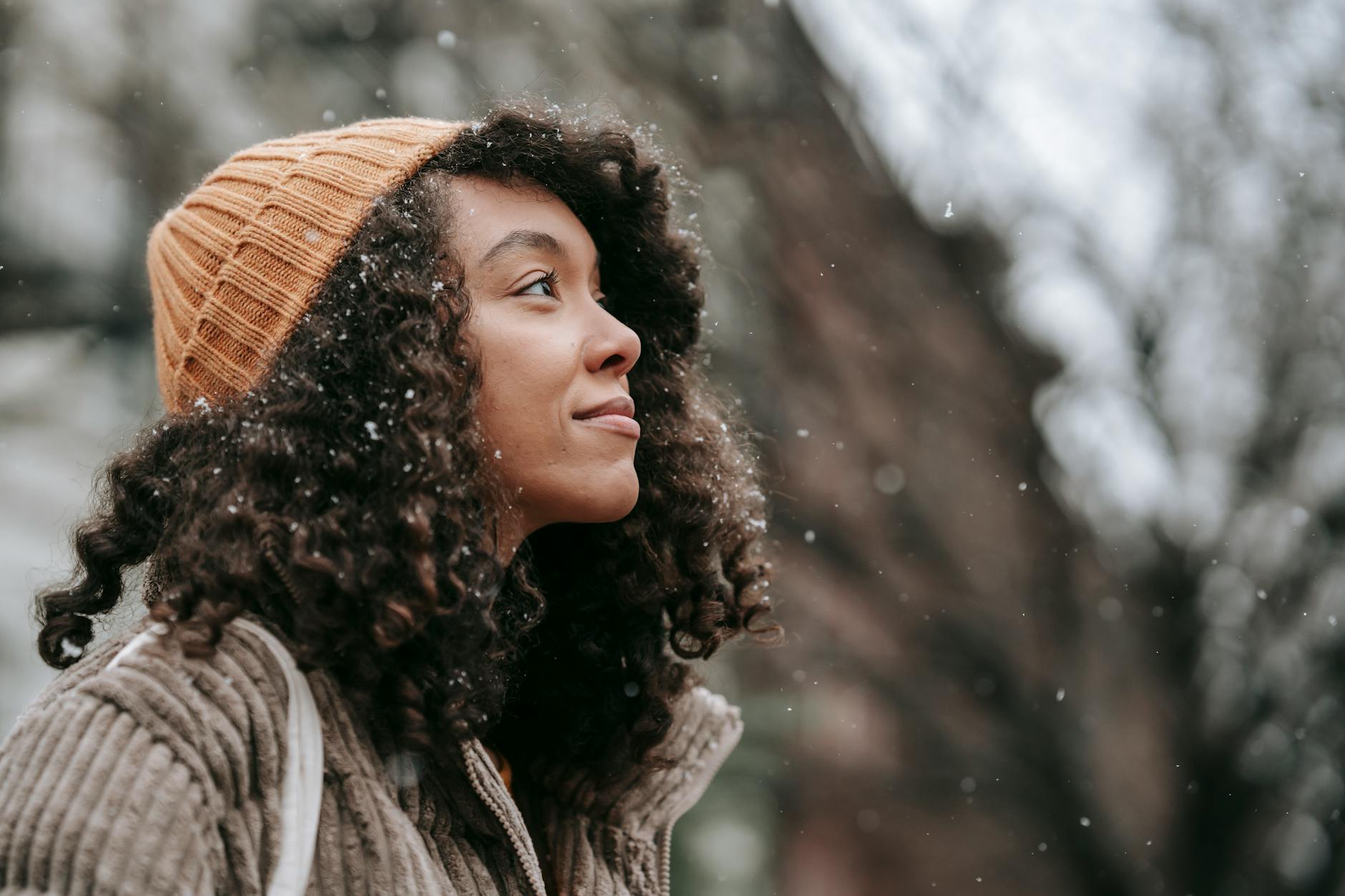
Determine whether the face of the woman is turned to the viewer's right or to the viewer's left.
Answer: to the viewer's right

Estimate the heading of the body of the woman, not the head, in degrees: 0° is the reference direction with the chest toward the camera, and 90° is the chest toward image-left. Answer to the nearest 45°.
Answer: approximately 315°
